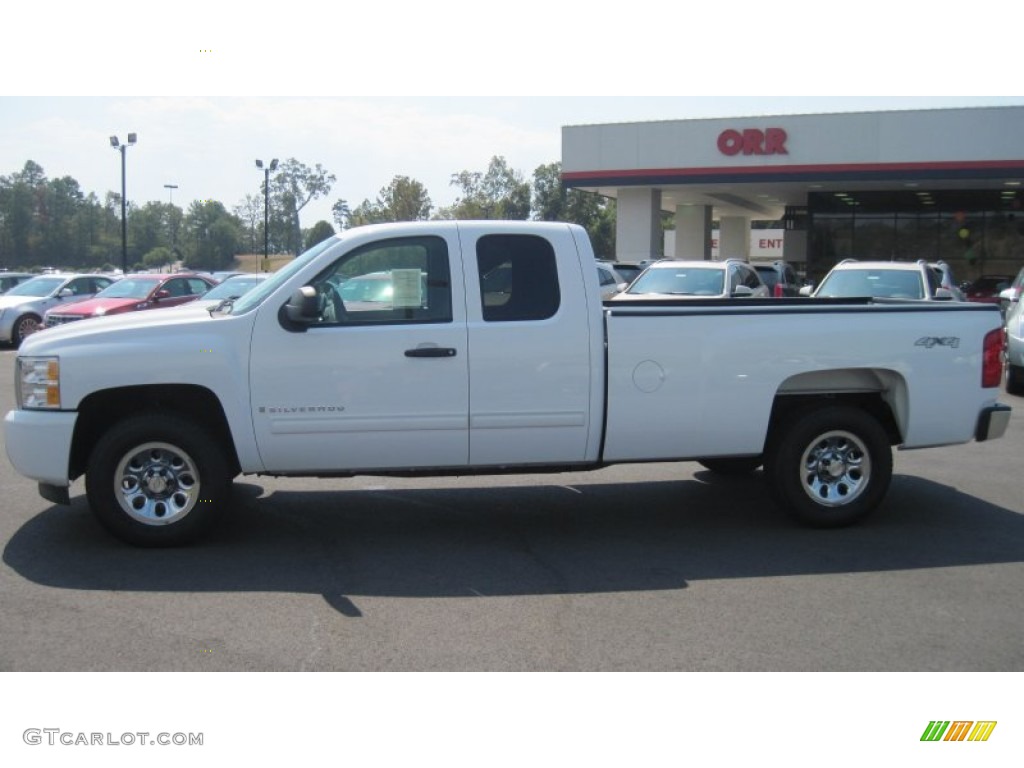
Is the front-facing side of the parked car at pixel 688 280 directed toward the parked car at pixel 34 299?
no

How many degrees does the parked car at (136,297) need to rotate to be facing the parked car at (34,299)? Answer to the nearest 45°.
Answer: approximately 90° to its right

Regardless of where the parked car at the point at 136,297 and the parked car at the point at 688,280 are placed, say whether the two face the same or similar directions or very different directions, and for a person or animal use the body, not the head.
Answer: same or similar directions

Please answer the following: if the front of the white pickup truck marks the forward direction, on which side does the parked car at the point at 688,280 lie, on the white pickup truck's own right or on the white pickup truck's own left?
on the white pickup truck's own right

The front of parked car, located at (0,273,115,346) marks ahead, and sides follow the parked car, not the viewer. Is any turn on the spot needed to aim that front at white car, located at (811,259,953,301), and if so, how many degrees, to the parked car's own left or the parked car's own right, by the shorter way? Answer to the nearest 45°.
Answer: approximately 90° to the parked car's own left

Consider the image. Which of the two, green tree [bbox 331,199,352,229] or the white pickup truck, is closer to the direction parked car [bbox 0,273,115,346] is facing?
the white pickup truck

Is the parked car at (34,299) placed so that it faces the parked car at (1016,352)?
no

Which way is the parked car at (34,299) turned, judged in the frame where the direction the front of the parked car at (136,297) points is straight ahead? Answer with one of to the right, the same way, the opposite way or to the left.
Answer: the same way

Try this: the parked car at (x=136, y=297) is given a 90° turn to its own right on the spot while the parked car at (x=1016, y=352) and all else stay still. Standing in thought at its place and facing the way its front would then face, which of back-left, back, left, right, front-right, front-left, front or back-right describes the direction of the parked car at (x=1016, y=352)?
back

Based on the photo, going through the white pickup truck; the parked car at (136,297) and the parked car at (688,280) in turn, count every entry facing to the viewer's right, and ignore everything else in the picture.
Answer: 0

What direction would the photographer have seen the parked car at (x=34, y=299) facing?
facing the viewer and to the left of the viewer

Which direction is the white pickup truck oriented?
to the viewer's left

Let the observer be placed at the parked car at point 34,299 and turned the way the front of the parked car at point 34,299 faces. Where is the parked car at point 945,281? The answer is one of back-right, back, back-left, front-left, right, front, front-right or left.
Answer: left
